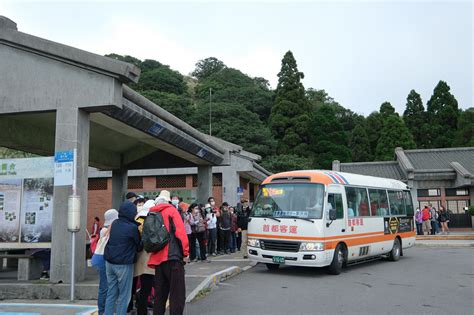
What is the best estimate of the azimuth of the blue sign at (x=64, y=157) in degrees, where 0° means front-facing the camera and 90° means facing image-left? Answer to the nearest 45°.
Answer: approximately 0°

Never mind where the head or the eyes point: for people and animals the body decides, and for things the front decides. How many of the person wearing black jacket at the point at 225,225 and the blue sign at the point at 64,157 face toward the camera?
2

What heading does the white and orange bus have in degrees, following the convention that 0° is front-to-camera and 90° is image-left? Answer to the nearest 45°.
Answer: approximately 45°

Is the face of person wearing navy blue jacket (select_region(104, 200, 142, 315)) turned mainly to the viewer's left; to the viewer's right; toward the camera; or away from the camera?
away from the camera

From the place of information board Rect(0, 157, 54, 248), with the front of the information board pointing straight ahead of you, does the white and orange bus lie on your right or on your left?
on your left

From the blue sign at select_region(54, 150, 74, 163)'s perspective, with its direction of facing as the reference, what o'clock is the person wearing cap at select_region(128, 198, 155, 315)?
The person wearing cap is roughly at 11 o'clock from the blue sign.

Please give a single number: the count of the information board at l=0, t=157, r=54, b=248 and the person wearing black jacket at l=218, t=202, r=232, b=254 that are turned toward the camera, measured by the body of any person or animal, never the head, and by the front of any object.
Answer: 2

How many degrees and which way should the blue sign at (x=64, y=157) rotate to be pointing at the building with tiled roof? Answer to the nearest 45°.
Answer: approximately 135° to its left
